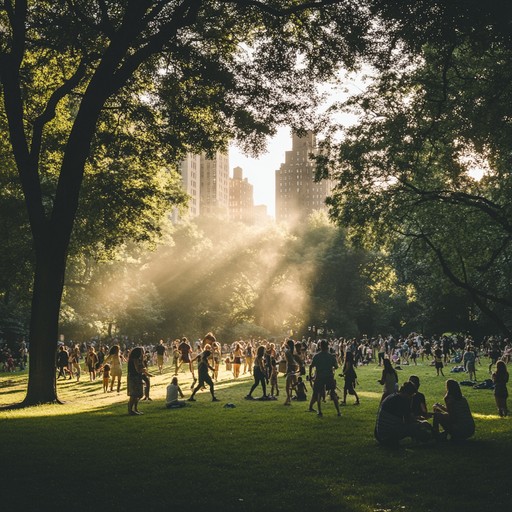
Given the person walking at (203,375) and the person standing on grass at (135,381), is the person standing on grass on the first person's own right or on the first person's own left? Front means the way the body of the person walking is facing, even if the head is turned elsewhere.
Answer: on the first person's own right

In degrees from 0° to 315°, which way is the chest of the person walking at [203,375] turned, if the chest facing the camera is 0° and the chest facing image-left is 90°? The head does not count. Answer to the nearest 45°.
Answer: approximately 270°

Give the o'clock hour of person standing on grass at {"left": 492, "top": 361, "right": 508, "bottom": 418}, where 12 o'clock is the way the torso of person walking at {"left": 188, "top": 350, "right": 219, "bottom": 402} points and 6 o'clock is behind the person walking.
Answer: The person standing on grass is roughly at 1 o'clock from the person walking.

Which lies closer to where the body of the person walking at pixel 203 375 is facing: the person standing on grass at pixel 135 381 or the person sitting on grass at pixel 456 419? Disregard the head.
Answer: the person sitting on grass
